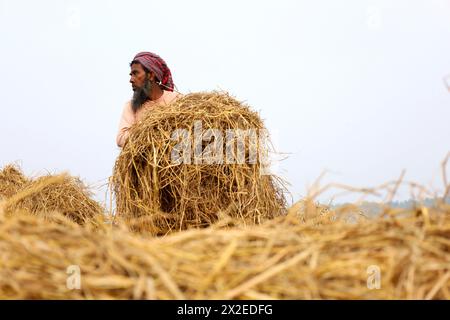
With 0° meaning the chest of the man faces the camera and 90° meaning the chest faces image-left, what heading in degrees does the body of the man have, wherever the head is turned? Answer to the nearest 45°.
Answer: approximately 45°

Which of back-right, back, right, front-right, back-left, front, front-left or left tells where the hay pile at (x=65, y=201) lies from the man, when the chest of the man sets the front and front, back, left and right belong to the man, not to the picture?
right

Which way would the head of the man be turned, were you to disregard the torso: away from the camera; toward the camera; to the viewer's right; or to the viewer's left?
to the viewer's left

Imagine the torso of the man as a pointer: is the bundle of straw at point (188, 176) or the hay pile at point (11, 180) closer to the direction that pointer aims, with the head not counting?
the bundle of straw

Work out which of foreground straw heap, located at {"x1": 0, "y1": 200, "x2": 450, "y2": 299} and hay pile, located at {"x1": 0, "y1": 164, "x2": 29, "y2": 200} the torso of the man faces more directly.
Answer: the foreground straw heap

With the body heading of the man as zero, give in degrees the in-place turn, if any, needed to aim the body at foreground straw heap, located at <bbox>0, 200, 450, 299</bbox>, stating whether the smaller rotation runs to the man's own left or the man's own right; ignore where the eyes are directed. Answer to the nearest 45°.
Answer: approximately 45° to the man's own left

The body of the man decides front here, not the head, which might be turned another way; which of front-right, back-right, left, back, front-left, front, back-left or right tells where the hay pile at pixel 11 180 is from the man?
right

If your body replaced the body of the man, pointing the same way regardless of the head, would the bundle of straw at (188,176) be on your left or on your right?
on your left
